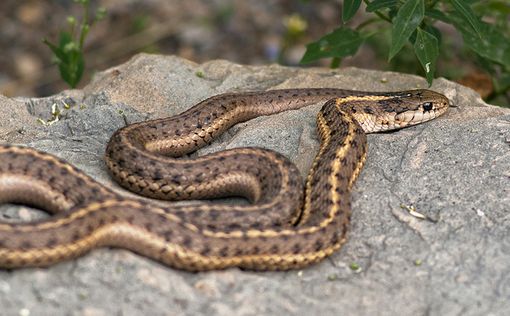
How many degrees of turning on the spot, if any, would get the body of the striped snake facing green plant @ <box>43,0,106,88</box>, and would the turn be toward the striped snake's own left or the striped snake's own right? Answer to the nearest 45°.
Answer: approximately 135° to the striped snake's own left

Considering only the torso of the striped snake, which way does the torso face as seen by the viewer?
to the viewer's right

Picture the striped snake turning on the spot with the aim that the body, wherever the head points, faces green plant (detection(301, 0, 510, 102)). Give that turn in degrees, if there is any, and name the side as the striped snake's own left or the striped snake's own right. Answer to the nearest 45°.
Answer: approximately 45° to the striped snake's own left
